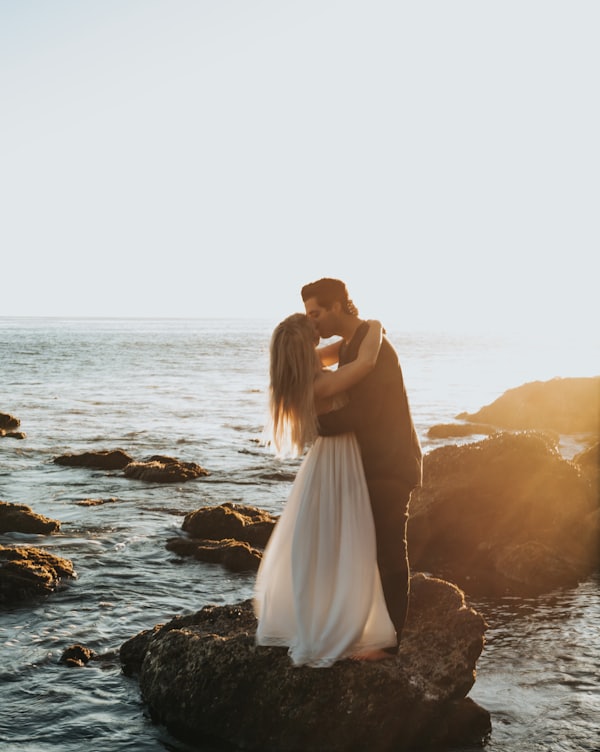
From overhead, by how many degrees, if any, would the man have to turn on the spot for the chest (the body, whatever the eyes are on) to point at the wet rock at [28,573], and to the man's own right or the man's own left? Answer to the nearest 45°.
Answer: approximately 45° to the man's own right

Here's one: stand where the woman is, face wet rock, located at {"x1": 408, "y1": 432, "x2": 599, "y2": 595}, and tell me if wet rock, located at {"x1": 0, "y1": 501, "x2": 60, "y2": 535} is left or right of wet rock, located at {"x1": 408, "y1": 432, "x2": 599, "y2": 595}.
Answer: left

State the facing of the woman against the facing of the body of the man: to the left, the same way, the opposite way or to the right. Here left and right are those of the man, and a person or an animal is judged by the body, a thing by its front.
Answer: the opposite way

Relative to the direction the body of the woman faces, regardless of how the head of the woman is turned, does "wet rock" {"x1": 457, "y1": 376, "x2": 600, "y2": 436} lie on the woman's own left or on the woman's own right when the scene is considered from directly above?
on the woman's own left

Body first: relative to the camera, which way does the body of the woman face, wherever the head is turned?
to the viewer's right

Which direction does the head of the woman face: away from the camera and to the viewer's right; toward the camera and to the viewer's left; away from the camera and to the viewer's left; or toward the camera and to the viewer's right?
away from the camera and to the viewer's right

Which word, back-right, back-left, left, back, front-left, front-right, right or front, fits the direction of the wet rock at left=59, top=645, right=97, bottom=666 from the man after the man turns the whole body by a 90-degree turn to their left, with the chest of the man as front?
back-right

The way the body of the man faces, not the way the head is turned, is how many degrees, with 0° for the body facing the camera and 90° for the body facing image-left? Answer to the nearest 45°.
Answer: approximately 90°

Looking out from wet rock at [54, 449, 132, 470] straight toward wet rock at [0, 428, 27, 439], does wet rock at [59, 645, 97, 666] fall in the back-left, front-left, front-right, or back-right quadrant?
back-left
